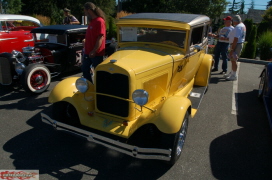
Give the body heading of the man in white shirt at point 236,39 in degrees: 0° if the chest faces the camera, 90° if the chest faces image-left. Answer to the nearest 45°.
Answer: approximately 90°

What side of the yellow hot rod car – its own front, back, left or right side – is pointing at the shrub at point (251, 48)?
back

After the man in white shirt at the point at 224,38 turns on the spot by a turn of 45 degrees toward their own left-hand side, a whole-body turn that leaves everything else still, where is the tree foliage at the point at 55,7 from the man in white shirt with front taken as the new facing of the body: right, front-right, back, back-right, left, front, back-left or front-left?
back-right

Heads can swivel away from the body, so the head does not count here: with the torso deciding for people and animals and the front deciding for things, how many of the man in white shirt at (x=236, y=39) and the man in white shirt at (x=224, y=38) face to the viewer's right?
0

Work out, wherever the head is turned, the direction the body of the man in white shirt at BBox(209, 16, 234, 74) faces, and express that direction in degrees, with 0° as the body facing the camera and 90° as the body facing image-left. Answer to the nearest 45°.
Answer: approximately 45°

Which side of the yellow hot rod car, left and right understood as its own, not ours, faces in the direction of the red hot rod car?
right

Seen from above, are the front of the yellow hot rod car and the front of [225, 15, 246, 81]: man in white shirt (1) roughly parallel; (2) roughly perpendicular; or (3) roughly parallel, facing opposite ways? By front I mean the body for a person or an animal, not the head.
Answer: roughly perpendicular

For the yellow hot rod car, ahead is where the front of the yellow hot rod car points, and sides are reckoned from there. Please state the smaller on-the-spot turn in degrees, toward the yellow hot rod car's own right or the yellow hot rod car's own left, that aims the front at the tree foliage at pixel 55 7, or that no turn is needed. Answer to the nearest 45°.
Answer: approximately 135° to the yellow hot rod car's own right
